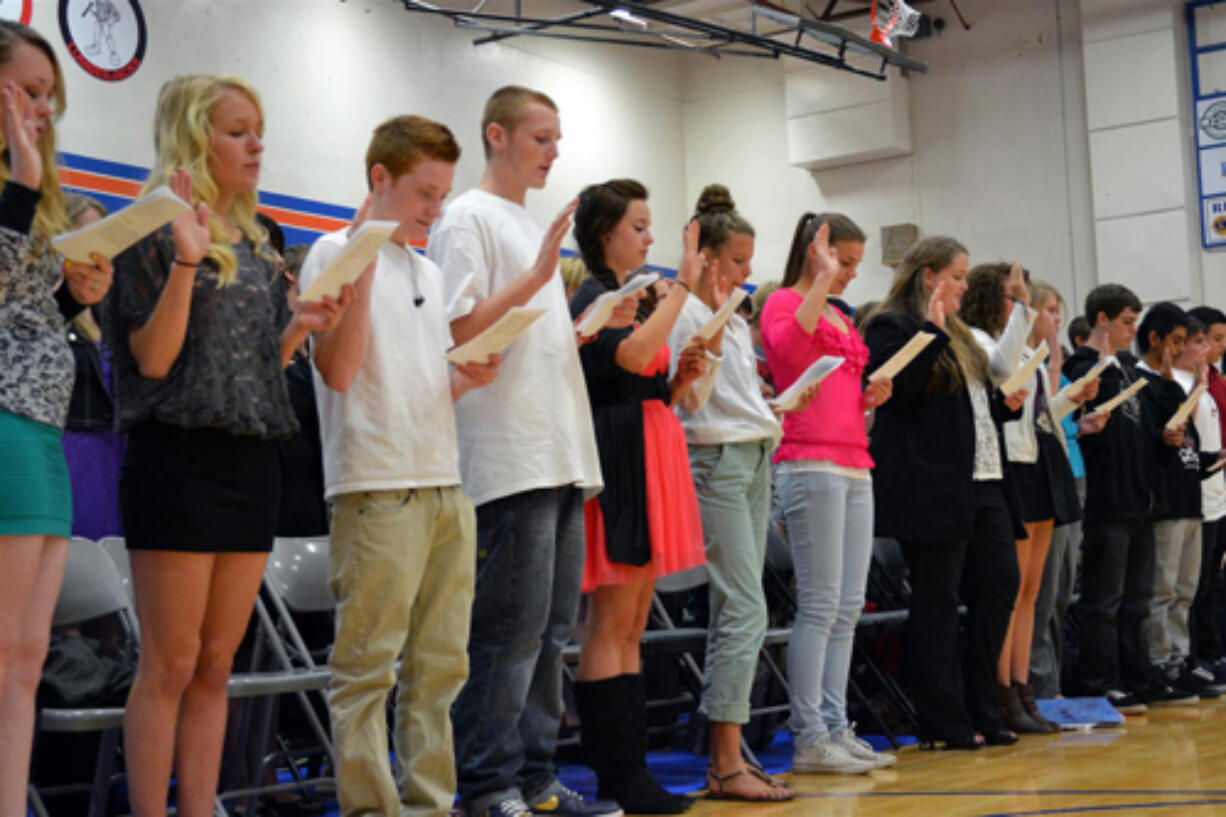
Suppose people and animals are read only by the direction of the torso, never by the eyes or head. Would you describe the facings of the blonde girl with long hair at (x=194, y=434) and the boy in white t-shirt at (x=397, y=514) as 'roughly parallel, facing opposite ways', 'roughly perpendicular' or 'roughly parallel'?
roughly parallel

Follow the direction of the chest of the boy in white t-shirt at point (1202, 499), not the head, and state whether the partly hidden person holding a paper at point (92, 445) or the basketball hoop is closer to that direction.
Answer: the partly hidden person holding a paper

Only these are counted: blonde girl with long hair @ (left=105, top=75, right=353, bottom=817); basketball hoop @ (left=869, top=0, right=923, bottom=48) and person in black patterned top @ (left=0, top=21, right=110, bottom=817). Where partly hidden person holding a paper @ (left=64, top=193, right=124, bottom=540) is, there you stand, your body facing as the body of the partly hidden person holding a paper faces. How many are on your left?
1

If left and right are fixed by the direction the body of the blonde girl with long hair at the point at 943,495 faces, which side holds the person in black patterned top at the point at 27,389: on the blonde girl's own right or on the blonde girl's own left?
on the blonde girl's own right
